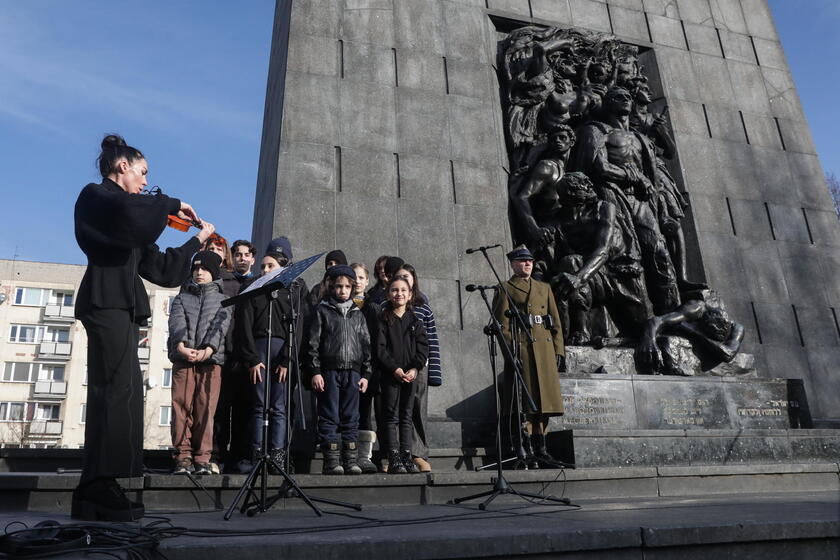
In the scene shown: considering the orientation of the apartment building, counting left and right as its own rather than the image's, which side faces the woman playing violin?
front

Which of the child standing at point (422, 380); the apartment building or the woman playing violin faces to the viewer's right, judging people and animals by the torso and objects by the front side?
the woman playing violin

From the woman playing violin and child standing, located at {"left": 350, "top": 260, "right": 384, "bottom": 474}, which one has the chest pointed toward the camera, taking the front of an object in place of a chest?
the child standing

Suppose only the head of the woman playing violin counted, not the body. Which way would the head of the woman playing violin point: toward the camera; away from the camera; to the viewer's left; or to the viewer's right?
to the viewer's right

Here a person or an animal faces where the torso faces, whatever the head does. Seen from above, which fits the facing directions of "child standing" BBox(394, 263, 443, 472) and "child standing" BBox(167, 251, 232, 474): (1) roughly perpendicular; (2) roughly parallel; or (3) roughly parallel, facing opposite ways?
roughly parallel

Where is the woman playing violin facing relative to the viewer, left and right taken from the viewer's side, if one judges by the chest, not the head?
facing to the right of the viewer

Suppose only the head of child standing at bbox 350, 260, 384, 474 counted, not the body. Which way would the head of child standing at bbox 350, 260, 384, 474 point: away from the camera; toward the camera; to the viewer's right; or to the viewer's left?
toward the camera

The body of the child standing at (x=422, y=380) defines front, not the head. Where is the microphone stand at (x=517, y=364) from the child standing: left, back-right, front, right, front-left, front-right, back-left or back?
left

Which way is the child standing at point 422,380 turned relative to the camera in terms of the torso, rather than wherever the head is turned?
toward the camera

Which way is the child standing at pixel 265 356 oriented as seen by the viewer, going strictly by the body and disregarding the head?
toward the camera

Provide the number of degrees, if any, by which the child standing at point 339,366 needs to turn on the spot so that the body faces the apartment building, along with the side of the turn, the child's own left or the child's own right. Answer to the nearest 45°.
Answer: approximately 135° to the child's own right

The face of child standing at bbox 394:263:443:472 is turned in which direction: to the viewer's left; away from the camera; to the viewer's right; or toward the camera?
toward the camera

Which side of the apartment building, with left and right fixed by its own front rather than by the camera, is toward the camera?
front

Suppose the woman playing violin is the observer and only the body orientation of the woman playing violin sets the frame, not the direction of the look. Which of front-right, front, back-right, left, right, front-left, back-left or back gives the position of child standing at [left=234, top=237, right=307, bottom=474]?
front-left

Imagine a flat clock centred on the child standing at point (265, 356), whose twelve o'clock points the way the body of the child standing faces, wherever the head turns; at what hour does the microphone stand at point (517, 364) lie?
The microphone stand is roughly at 9 o'clock from the child standing.

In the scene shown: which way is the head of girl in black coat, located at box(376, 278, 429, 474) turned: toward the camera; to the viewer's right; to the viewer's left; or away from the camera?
toward the camera

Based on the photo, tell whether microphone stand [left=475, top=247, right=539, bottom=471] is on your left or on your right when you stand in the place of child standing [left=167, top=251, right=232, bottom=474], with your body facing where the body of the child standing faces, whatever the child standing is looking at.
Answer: on your left

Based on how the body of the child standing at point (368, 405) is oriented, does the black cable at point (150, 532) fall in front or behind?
in front
